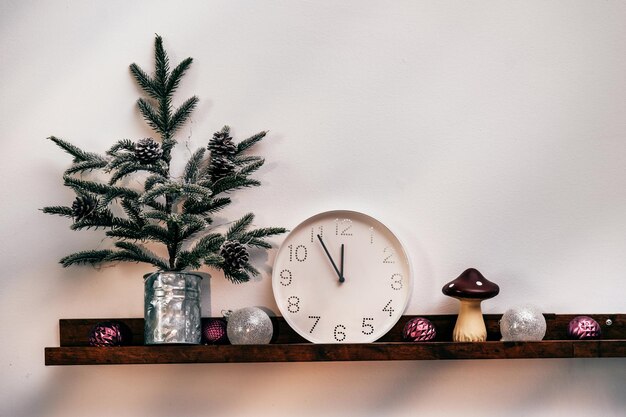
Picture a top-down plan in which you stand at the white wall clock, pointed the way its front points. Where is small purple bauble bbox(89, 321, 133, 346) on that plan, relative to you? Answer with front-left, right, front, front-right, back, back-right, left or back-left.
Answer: right

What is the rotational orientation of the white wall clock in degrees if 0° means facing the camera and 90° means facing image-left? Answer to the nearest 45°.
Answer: approximately 0°

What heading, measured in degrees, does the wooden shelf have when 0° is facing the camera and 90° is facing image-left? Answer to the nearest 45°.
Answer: approximately 0°

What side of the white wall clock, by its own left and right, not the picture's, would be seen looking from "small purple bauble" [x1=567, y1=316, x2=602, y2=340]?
left
